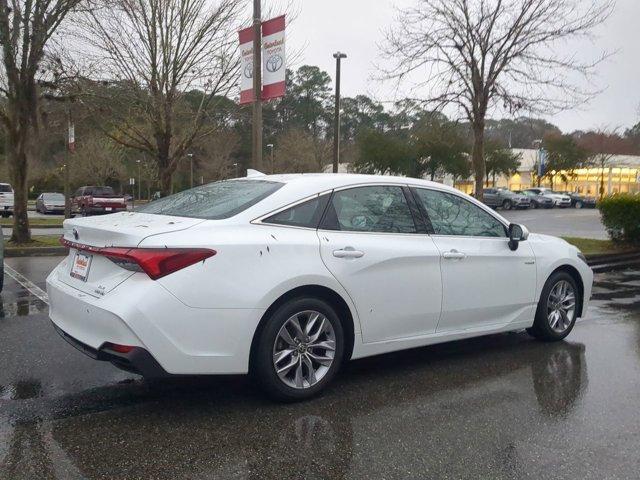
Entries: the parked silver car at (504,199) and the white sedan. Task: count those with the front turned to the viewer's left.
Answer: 0

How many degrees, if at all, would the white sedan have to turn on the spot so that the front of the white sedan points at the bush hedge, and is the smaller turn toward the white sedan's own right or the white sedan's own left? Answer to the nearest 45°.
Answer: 0° — it already faces it

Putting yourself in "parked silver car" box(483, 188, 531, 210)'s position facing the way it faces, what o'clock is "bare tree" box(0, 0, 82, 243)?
The bare tree is roughly at 2 o'clock from the parked silver car.

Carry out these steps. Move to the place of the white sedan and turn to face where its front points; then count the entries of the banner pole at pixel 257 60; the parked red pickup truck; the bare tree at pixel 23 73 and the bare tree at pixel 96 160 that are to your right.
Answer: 0

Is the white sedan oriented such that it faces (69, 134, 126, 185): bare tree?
no

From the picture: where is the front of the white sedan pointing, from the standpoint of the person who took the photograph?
facing away from the viewer and to the right of the viewer

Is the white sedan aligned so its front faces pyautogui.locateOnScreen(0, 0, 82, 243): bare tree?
no

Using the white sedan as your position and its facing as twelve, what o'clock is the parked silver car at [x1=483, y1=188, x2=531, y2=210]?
The parked silver car is roughly at 11 o'clock from the white sedan.

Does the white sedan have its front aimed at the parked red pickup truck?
no

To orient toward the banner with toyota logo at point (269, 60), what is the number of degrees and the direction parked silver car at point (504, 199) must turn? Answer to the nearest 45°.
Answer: approximately 45° to its right

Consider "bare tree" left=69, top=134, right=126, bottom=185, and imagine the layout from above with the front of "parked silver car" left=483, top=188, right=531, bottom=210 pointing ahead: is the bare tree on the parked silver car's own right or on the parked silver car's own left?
on the parked silver car's own right

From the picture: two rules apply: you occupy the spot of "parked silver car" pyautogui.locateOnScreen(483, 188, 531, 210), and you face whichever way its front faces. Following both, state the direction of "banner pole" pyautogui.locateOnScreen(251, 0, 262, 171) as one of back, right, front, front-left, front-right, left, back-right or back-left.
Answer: front-right

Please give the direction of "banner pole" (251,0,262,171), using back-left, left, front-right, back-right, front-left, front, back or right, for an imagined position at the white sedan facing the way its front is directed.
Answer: front-left
